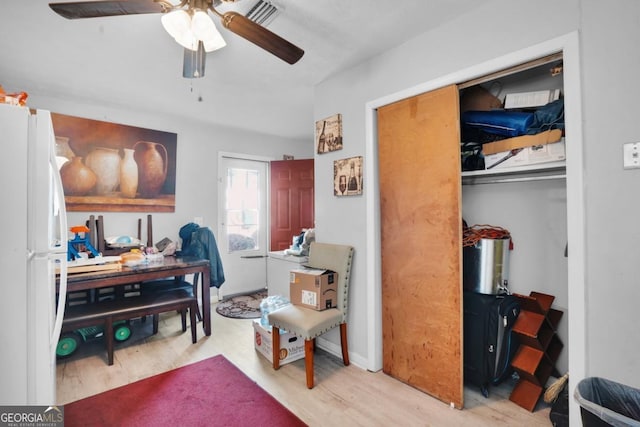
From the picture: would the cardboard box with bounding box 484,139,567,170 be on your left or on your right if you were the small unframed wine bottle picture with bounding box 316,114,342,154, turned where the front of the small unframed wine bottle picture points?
on your left

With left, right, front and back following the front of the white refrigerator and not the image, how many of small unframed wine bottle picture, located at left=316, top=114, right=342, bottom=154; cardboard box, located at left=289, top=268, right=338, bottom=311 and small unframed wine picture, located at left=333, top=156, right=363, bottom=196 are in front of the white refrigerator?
3

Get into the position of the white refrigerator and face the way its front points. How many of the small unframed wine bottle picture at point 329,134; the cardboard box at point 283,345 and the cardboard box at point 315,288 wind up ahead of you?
3

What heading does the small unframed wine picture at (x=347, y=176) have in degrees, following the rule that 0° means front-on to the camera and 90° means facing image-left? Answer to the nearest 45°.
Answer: approximately 45°

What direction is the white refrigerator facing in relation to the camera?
to the viewer's right
